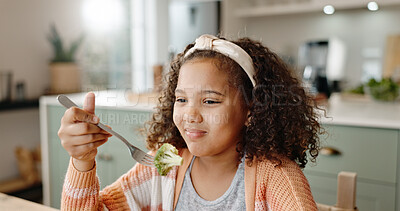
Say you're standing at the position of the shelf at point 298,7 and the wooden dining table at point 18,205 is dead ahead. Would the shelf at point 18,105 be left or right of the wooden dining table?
right

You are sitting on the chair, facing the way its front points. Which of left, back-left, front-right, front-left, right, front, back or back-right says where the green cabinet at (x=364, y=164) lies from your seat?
back-right

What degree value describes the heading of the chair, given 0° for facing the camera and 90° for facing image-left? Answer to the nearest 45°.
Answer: approximately 45°

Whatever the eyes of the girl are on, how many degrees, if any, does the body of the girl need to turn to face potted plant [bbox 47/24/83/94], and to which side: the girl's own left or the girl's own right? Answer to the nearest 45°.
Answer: approximately 90° to the girl's own right

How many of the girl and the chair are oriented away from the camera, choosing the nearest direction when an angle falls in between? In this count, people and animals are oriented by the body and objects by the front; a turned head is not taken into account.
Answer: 0

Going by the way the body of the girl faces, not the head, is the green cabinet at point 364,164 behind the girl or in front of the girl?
behind

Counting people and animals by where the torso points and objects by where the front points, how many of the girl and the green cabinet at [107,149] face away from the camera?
0

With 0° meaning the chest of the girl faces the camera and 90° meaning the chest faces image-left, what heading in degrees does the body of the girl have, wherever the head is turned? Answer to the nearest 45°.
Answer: approximately 45°

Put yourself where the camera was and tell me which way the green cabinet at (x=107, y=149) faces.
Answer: facing the viewer

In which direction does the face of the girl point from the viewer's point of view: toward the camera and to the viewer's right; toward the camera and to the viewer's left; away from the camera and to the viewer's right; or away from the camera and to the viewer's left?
toward the camera and to the viewer's left

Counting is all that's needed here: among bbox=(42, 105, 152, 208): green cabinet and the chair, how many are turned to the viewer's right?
0

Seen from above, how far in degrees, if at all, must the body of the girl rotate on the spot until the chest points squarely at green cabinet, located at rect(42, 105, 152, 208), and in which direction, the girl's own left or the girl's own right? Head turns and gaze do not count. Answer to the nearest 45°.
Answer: approximately 90° to the girl's own right

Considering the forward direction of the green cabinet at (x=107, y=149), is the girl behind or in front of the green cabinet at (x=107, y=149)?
in front
